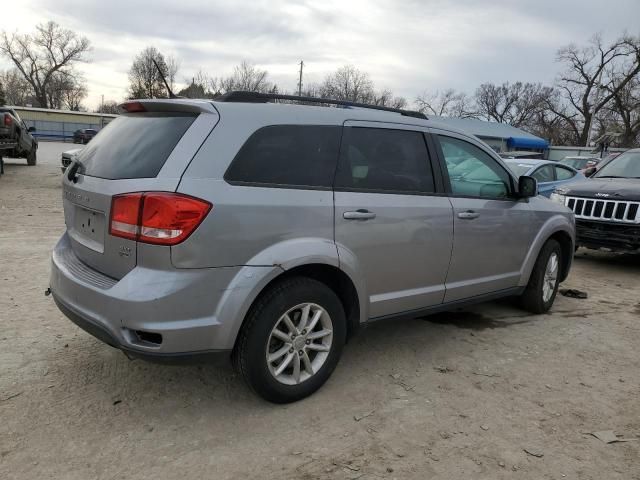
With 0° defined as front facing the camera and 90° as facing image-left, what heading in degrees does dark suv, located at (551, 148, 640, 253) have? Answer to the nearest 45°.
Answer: approximately 45°

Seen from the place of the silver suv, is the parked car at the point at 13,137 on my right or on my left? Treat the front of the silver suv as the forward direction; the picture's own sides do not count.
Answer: on my left

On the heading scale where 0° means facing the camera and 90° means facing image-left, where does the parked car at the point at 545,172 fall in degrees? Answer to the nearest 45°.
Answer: approximately 45°

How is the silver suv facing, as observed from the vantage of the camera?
facing away from the viewer and to the right of the viewer

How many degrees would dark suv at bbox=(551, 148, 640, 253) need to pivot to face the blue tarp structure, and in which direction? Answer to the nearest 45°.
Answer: approximately 135° to its right
